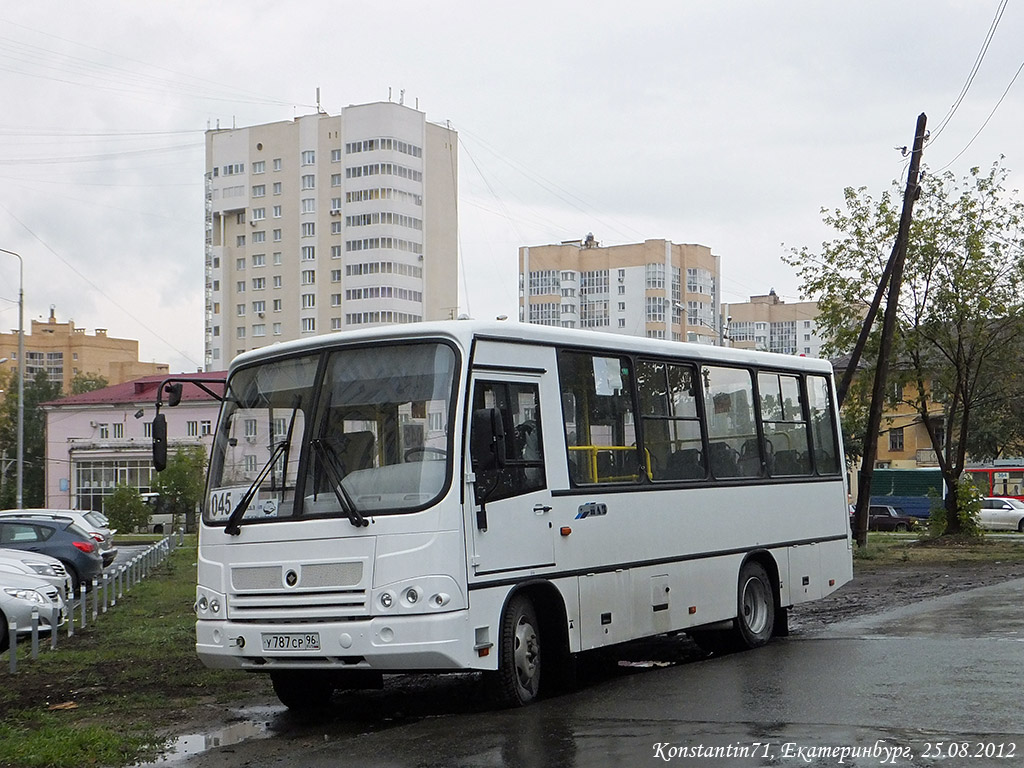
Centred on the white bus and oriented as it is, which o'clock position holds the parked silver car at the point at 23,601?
The parked silver car is roughly at 3 o'clock from the white bus.

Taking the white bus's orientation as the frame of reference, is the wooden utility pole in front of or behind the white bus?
behind

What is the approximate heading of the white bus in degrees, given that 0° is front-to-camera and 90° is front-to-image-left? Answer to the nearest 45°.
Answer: approximately 45°

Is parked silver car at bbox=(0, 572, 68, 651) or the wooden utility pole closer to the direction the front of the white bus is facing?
the parked silver car

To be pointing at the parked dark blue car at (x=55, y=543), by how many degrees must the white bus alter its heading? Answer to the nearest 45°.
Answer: approximately 90° to its right

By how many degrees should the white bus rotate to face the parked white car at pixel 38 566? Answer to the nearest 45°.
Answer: approximately 90° to its right
